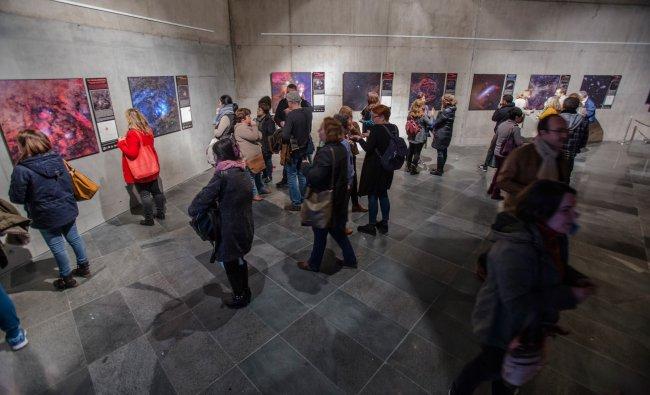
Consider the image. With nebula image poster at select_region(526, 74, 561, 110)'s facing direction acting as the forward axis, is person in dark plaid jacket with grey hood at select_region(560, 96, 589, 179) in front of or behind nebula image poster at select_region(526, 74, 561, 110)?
in front

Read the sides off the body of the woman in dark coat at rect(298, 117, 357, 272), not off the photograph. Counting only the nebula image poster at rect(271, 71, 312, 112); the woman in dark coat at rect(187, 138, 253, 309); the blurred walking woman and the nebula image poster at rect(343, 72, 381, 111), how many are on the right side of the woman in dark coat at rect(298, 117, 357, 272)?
2

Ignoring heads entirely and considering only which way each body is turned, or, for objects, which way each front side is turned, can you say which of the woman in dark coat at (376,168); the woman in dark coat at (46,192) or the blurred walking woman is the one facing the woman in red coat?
the woman in dark coat at (376,168)

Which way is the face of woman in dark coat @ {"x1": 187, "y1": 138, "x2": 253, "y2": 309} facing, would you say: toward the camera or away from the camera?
away from the camera

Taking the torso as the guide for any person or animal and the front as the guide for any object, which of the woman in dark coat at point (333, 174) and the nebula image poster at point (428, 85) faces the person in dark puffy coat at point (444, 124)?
the nebula image poster

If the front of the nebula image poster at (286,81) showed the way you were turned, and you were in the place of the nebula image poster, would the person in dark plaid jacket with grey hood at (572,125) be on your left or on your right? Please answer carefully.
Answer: on your left

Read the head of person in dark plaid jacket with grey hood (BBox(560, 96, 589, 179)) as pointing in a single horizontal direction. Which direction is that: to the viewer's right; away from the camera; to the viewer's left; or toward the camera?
away from the camera

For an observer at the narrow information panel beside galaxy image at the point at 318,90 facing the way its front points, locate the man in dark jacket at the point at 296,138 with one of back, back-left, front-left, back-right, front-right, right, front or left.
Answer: front

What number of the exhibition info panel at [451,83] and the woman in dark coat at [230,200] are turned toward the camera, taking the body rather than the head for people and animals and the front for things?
1

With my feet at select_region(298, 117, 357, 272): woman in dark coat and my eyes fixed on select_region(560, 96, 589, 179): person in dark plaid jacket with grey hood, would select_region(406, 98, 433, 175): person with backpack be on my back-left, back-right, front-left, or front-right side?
front-left

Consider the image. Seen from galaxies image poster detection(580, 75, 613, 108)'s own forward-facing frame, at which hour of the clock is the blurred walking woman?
The blurred walking woman is roughly at 12 o'clock from the galaxies image poster.

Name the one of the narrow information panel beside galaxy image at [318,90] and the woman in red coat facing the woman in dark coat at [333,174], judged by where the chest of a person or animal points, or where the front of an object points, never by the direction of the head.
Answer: the narrow information panel beside galaxy image

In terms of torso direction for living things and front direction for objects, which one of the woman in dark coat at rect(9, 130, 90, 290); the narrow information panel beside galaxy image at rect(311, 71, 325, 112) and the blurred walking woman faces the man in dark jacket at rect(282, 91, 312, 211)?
the narrow information panel beside galaxy image

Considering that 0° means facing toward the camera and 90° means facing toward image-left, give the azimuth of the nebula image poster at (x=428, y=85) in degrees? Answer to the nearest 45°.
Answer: approximately 0°

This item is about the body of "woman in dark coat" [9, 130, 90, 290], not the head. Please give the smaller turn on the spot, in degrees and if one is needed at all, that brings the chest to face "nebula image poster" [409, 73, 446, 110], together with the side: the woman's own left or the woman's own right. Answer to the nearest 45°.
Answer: approximately 135° to the woman's own right

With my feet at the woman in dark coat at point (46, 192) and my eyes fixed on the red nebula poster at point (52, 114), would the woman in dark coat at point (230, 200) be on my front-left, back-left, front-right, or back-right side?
back-right

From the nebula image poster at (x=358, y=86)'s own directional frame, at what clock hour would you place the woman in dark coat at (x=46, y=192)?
The woman in dark coat is roughly at 1 o'clock from the nebula image poster.

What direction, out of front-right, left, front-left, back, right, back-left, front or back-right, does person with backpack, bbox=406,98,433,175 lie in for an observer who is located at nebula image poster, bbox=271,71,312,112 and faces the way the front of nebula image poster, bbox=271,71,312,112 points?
front-left

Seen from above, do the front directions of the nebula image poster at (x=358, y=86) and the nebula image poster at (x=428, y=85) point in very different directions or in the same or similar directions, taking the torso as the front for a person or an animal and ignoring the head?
same or similar directions

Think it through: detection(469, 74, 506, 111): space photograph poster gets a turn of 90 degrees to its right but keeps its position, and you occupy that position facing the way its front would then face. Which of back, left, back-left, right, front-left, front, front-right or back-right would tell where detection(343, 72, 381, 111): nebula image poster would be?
front-left

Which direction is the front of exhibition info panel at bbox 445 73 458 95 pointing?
toward the camera
